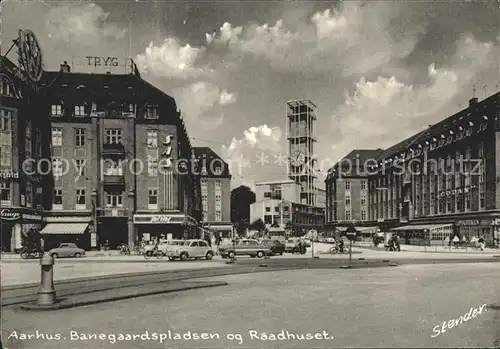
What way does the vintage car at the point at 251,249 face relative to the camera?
to the viewer's left

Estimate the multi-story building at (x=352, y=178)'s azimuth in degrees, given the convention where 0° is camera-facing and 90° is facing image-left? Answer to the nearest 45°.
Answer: approximately 0°

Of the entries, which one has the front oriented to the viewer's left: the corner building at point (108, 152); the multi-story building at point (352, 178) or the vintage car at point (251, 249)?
the vintage car

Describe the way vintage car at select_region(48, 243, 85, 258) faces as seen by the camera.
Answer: facing to the left of the viewer

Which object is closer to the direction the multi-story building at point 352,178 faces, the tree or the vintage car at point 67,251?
the vintage car

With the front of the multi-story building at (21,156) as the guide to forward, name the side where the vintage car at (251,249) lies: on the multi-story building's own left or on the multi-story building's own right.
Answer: on the multi-story building's own left

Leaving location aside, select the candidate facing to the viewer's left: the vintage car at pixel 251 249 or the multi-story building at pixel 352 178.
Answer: the vintage car
